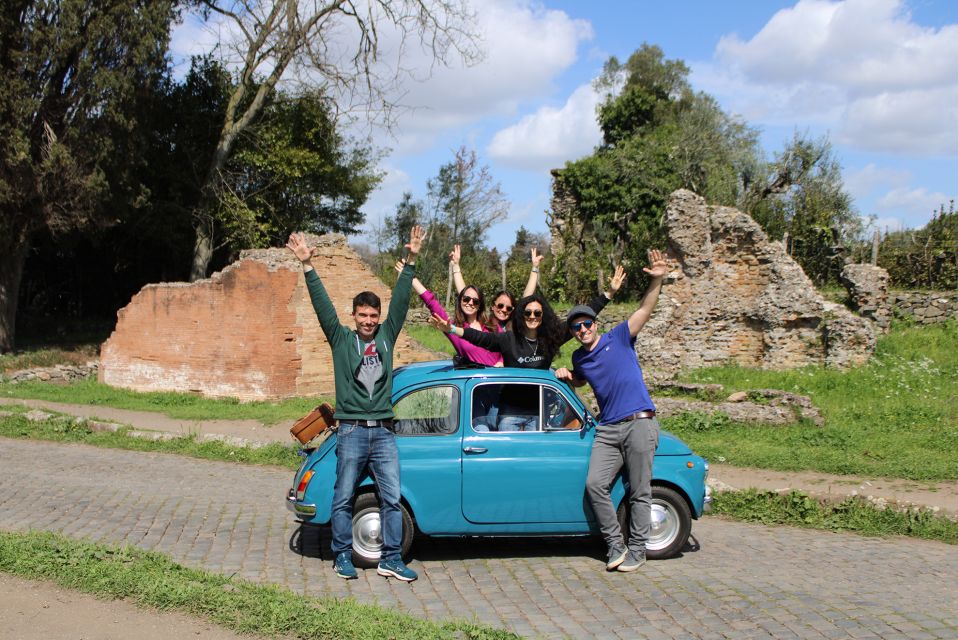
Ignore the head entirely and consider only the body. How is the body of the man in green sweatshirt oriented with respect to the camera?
toward the camera

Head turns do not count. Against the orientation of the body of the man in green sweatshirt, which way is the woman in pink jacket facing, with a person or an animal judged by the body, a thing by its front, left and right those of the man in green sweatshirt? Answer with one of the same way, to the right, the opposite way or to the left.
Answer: the same way

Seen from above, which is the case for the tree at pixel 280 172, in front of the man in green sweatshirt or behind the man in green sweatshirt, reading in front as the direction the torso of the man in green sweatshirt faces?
behind

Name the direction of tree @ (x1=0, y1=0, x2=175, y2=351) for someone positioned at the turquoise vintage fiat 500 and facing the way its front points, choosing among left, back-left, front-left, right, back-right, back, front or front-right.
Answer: back-left

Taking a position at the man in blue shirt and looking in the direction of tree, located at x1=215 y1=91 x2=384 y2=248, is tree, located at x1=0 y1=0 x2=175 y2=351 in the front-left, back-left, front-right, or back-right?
front-left

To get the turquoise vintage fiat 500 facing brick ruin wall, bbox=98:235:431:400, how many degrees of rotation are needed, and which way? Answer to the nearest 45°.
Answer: approximately 135° to its left

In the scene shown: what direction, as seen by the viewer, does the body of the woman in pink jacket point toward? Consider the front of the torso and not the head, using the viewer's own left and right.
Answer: facing the viewer

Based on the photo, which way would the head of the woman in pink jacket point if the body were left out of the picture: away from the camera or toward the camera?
toward the camera

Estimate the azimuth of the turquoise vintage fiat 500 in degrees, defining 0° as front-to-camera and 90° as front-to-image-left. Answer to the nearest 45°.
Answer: approximately 270°

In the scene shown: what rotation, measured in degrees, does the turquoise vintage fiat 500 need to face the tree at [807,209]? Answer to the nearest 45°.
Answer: approximately 45° to its left

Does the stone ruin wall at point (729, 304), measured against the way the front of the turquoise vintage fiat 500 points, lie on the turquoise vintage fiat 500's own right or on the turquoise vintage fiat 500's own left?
on the turquoise vintage fiat 500's own left

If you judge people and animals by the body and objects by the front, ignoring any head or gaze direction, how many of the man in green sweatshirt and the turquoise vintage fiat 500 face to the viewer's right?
1
